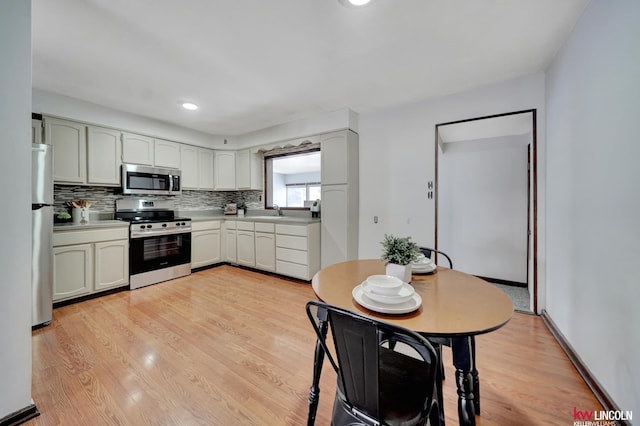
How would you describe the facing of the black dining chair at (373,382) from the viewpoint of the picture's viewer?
facing away from the viewer and to the right of the viewer

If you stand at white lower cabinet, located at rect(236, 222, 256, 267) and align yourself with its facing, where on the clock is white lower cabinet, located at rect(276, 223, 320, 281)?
white lower cabinet, located at rect(276, 223, 320, 281) is roughly at 9 o'clock from white lower cabinet, located at rect(236, 222, 256, 267).

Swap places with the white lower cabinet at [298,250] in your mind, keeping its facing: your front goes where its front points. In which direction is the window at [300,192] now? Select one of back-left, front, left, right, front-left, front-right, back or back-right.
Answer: back-right

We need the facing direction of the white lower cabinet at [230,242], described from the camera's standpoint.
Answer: facing the viewer and to the left of the viewer

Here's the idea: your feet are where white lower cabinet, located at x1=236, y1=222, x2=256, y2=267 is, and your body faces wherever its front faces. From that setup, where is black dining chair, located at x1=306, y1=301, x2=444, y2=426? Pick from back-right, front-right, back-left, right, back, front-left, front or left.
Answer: front-left

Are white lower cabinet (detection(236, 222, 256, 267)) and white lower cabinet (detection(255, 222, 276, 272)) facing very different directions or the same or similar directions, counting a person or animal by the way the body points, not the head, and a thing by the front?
same or similar directions

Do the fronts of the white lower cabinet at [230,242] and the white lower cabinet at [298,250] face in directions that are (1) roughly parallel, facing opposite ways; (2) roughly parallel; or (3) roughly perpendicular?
roughly parallel

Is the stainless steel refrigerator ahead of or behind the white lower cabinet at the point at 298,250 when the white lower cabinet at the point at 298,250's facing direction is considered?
ahead

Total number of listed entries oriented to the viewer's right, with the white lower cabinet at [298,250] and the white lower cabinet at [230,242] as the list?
0

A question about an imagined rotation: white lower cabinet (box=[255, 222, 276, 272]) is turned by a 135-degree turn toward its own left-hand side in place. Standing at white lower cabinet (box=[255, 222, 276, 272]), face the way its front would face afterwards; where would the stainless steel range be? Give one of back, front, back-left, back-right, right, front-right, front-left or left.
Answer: back
